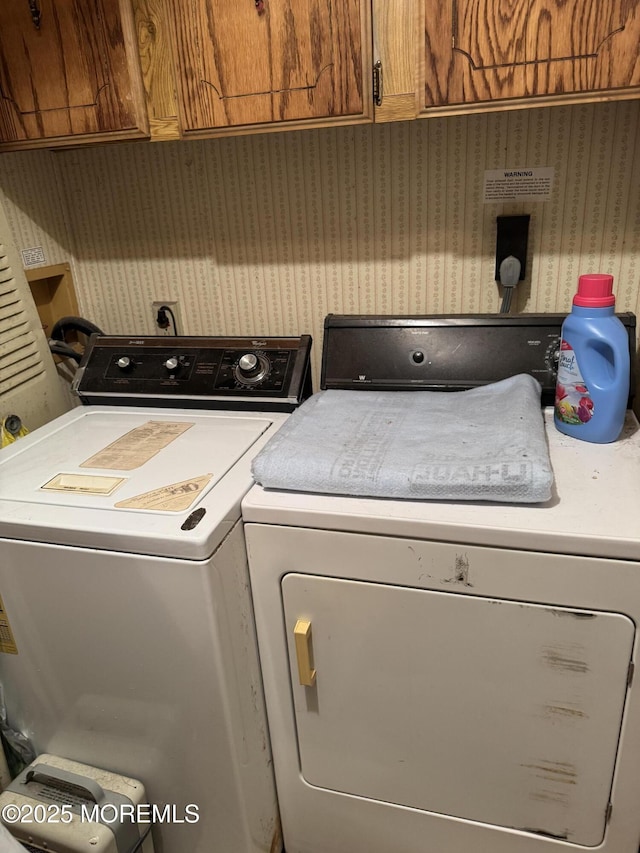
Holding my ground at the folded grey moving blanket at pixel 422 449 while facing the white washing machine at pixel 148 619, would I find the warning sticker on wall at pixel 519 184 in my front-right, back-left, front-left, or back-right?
back-right

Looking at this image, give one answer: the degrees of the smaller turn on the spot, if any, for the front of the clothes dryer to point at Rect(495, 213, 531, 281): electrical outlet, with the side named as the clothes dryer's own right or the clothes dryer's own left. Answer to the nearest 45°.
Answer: approximately 180°

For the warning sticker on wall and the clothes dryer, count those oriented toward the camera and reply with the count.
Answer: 2

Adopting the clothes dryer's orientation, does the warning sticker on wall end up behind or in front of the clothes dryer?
behind

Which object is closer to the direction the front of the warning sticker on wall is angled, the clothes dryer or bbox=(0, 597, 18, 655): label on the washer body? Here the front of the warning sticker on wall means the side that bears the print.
the clothes dryer

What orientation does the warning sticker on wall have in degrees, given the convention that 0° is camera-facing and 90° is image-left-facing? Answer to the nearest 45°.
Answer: approximately 0°

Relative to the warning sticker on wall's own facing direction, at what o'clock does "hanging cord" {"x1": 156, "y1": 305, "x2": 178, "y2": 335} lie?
The hanging cord is roughly at 3 o'clock from the warning sticker on wall.

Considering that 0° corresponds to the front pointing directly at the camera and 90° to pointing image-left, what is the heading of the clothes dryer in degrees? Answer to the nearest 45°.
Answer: approximately 0°

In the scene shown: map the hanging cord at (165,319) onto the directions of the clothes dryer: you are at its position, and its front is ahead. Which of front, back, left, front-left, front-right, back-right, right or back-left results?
back-right

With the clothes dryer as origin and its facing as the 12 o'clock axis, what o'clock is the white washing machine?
The white washing machine is roughly at 3 o'clock from the clothes dryer.

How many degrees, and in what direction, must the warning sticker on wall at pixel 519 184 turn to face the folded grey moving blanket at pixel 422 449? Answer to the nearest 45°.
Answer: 0° — it already faces it
